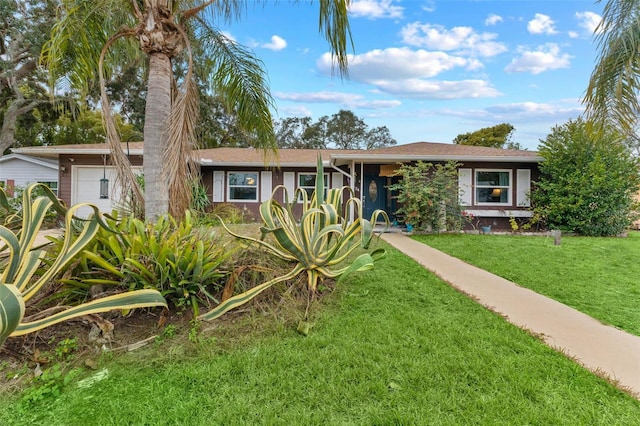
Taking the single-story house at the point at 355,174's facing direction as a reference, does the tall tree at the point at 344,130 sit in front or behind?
behind

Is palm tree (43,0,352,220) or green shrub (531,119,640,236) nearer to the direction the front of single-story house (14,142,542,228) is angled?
the palm tree

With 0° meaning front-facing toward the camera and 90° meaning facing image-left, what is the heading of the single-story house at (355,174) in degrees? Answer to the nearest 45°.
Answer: approximately 0°

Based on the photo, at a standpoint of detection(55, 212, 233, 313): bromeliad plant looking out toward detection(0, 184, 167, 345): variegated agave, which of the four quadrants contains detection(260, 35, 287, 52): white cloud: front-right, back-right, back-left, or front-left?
back-right

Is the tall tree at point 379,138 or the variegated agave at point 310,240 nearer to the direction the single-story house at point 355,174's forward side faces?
the variegated agave

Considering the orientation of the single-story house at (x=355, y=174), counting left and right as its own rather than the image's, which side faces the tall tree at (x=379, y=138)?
back

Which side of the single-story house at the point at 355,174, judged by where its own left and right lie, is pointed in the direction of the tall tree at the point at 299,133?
back

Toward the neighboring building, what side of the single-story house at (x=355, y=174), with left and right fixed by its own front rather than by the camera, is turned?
right

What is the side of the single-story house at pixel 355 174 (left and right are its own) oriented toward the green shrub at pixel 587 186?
left
